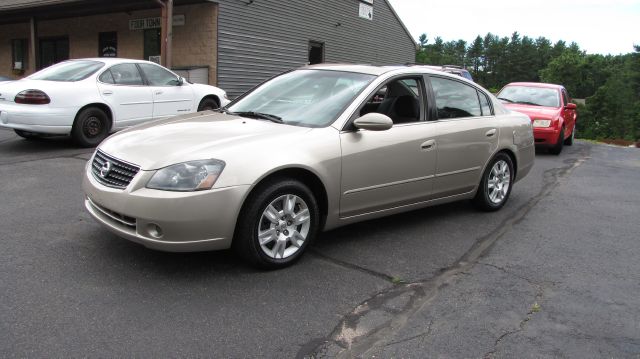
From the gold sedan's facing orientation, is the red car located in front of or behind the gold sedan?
behind

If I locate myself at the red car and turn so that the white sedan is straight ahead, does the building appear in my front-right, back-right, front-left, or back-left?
front-right

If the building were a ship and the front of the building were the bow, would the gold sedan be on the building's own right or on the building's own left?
on the building's own left

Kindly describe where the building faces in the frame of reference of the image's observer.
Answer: facing the viewer and to the left of the viewer

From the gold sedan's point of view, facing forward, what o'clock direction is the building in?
The building is roughly at 4 o'clock from the gold sedan.

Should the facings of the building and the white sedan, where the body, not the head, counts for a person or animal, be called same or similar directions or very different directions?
very different directions

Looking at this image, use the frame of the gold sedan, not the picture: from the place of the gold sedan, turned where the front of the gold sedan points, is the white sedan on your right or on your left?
on your right

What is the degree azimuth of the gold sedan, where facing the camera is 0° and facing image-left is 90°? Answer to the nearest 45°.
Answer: approximately 45°

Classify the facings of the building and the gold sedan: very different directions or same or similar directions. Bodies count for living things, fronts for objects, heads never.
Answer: same or similar directions

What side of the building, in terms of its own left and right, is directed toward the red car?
left

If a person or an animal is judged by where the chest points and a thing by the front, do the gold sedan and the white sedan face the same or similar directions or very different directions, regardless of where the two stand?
very different directions

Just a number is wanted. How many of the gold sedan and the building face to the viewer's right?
0

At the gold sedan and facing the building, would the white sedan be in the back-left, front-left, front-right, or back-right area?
front-left
